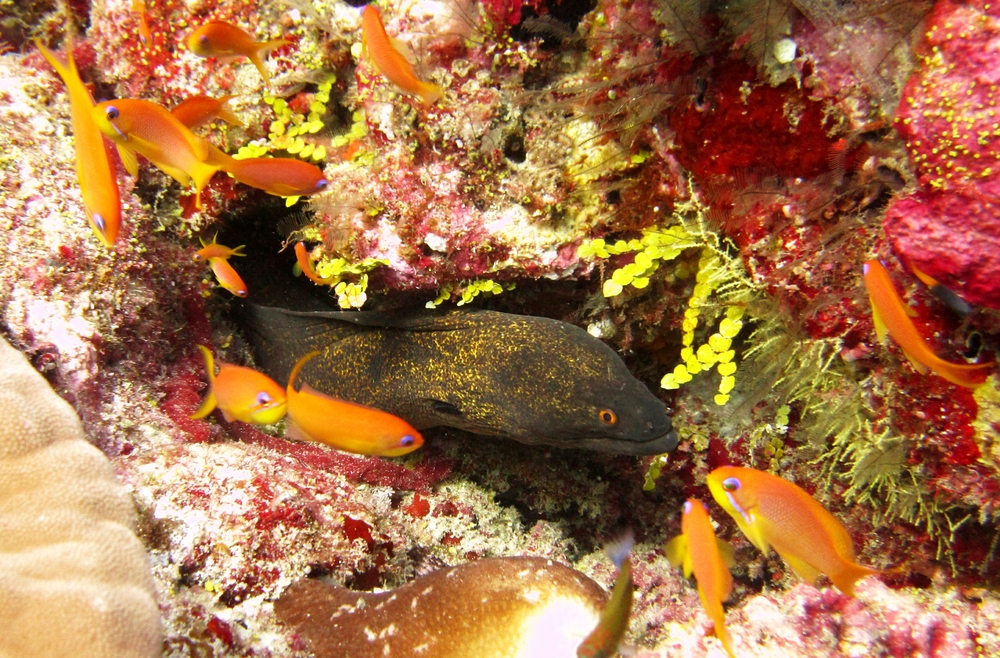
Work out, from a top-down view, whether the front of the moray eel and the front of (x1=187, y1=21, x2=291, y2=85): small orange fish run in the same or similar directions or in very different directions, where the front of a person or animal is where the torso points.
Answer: very different directions

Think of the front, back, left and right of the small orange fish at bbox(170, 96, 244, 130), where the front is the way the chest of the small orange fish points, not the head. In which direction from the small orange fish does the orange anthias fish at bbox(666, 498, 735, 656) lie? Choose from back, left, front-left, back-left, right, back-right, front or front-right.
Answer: back-left

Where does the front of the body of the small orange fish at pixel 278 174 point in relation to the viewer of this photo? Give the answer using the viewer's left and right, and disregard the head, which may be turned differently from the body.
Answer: facing to the right of the viewer

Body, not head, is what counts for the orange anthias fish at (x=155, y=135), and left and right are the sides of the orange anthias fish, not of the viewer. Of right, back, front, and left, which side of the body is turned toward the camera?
left

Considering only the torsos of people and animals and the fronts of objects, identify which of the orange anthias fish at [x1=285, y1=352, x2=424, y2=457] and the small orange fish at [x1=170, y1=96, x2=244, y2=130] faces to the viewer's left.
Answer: the small orange fish

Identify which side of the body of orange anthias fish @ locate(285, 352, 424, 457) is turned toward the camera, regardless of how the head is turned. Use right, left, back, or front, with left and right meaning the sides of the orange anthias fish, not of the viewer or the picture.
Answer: right

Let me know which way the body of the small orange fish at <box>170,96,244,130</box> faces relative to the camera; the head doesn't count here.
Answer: to the viewer's left

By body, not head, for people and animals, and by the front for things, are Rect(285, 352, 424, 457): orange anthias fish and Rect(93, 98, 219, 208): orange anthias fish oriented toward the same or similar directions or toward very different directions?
very different directions

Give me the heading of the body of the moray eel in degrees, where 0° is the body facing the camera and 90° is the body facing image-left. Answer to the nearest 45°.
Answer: approximately 270°

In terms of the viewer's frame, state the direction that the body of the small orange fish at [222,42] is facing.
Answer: to the viewer's left

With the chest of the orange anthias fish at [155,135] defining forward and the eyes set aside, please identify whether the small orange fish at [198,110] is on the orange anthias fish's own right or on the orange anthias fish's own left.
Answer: on the orange anthias fish's own right
